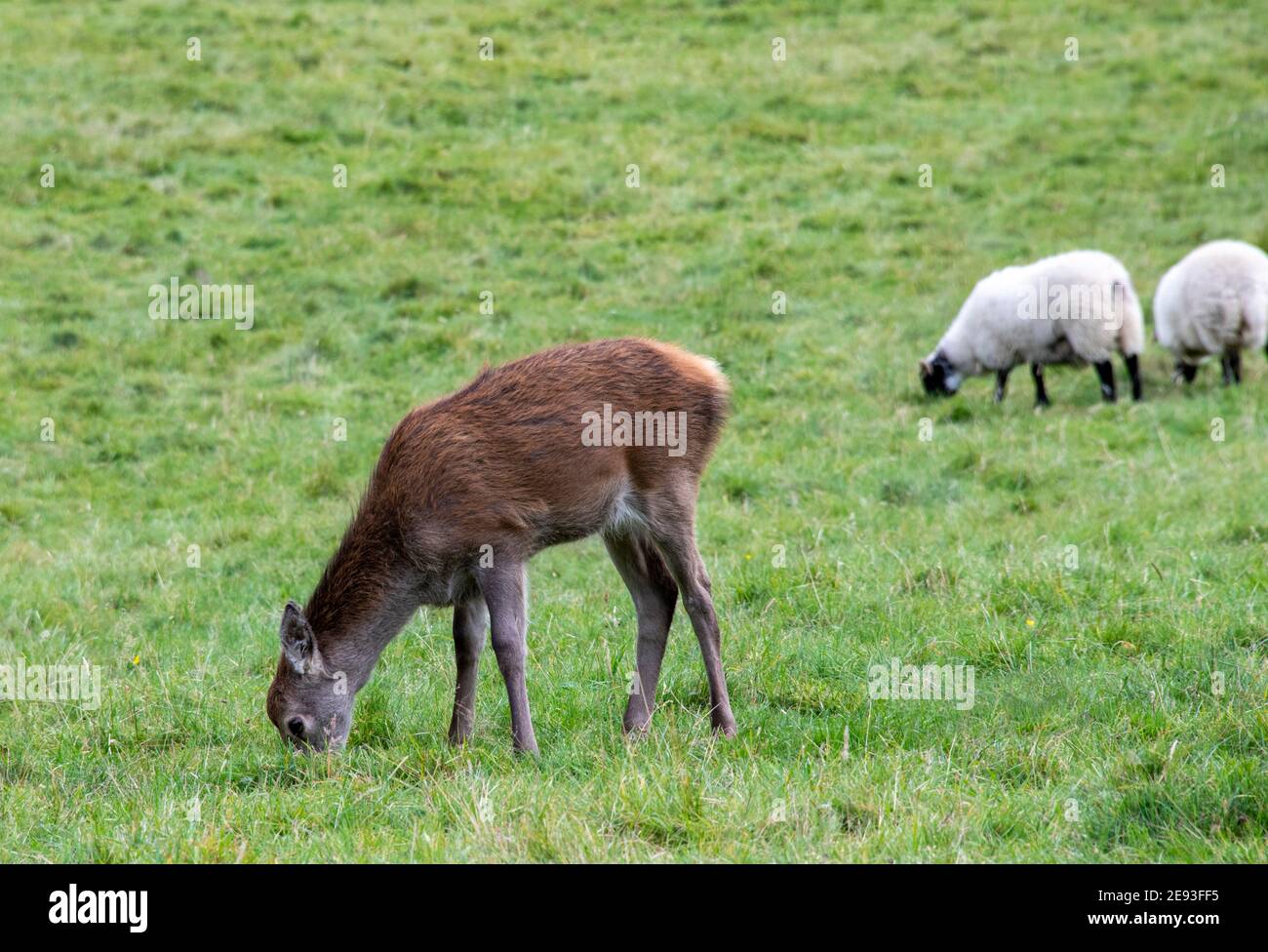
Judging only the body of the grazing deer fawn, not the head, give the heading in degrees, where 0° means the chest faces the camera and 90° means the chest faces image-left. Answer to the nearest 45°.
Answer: approximately 90°

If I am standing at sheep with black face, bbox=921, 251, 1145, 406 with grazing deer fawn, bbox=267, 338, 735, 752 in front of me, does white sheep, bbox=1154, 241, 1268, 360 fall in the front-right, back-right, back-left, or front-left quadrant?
back-left

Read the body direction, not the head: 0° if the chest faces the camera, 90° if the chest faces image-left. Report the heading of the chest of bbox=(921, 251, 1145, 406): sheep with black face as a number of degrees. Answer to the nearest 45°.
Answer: approximately 90°

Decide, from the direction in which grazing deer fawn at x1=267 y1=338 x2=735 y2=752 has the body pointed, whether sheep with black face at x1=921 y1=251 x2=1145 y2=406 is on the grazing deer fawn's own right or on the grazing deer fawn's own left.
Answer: on the grazing deer fawn's own right

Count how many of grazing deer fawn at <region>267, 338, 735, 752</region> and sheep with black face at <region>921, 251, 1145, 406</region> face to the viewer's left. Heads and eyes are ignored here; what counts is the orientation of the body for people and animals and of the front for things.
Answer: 2

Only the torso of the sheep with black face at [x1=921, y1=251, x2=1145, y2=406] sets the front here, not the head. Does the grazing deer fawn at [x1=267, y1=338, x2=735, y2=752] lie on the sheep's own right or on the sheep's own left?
on the sheep's own left

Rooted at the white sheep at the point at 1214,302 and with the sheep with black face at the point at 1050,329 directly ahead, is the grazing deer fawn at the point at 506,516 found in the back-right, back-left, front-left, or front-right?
front-left

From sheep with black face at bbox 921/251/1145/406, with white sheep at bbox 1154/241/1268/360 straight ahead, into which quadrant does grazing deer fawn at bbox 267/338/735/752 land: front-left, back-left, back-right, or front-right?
back-right

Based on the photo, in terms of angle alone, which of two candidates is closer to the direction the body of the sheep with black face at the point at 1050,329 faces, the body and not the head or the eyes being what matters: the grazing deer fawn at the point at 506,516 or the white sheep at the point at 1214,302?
the grazing deer fawn

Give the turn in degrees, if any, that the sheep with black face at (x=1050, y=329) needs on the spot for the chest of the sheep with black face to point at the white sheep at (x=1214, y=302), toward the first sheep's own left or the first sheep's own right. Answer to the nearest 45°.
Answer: approximately 180°
